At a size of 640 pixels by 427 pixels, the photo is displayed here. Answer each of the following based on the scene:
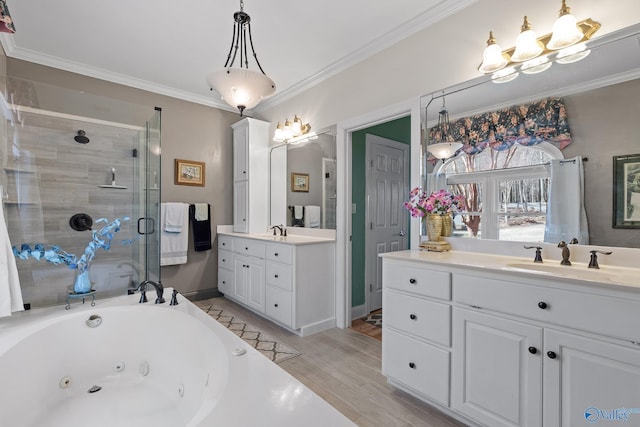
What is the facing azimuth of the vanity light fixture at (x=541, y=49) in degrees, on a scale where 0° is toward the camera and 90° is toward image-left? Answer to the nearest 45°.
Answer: approximately 45°

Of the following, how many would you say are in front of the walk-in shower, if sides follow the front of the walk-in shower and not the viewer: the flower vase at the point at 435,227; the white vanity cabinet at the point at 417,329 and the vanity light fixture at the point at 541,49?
3

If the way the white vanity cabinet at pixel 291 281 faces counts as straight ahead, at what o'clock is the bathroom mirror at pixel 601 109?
The bathroom mirror is roughly at 9 o'clock from the white vanity cabinet.

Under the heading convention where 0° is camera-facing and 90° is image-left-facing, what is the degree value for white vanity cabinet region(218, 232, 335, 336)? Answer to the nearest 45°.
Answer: approximately 45°

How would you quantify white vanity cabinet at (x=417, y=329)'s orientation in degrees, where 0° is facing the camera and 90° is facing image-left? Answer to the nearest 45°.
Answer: approximately 45°

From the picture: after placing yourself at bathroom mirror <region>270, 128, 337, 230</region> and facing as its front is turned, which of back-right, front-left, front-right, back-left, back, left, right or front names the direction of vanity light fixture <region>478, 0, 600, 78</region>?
left

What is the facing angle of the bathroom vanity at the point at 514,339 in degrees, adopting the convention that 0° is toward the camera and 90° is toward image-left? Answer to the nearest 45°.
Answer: approximately 45°

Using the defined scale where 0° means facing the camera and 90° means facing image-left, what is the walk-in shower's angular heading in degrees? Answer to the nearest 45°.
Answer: approximately 315°

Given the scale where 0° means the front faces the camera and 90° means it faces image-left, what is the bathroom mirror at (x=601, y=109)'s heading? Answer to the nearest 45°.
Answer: approximately 45°

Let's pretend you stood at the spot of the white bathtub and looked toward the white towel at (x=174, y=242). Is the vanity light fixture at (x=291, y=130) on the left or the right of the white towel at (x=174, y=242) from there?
right
